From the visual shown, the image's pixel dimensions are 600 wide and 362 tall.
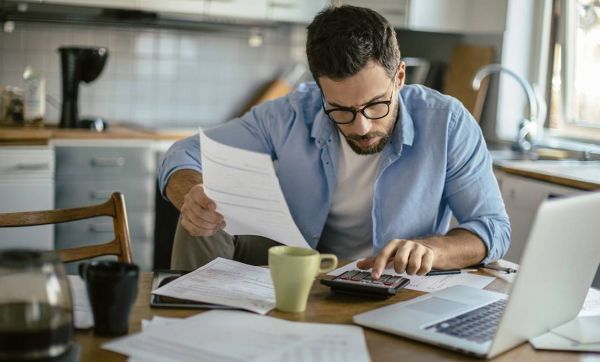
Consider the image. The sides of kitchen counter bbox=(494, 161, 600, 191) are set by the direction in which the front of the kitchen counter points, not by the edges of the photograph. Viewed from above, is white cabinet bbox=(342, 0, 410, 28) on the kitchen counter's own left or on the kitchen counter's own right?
on the kitchen counter's own right

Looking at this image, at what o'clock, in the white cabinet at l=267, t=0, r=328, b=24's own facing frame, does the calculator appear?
The calculator is roughly at 12 o'clock from the white cabinet.

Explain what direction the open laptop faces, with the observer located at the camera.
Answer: facing away from the viewer and to the left of the viewer

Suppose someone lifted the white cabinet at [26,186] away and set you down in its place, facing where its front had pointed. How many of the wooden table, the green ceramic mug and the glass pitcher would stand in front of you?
3

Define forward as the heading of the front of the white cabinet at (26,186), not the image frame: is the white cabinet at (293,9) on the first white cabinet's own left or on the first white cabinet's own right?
on the first white cabinet's own left

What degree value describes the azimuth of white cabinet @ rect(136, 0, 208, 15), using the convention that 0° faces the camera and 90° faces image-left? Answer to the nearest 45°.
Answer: approximately 0°

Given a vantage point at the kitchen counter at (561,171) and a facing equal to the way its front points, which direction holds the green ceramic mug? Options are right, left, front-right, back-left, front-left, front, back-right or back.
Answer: front-left

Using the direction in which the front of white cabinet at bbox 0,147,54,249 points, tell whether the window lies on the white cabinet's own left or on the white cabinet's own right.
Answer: on the white cabinet's own left

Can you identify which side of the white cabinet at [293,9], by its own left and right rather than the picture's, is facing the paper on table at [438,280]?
front

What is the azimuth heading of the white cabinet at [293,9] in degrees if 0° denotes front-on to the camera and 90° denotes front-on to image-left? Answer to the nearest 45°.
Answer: approximately 0°

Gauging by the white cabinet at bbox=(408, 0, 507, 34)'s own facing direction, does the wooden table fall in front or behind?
in front
